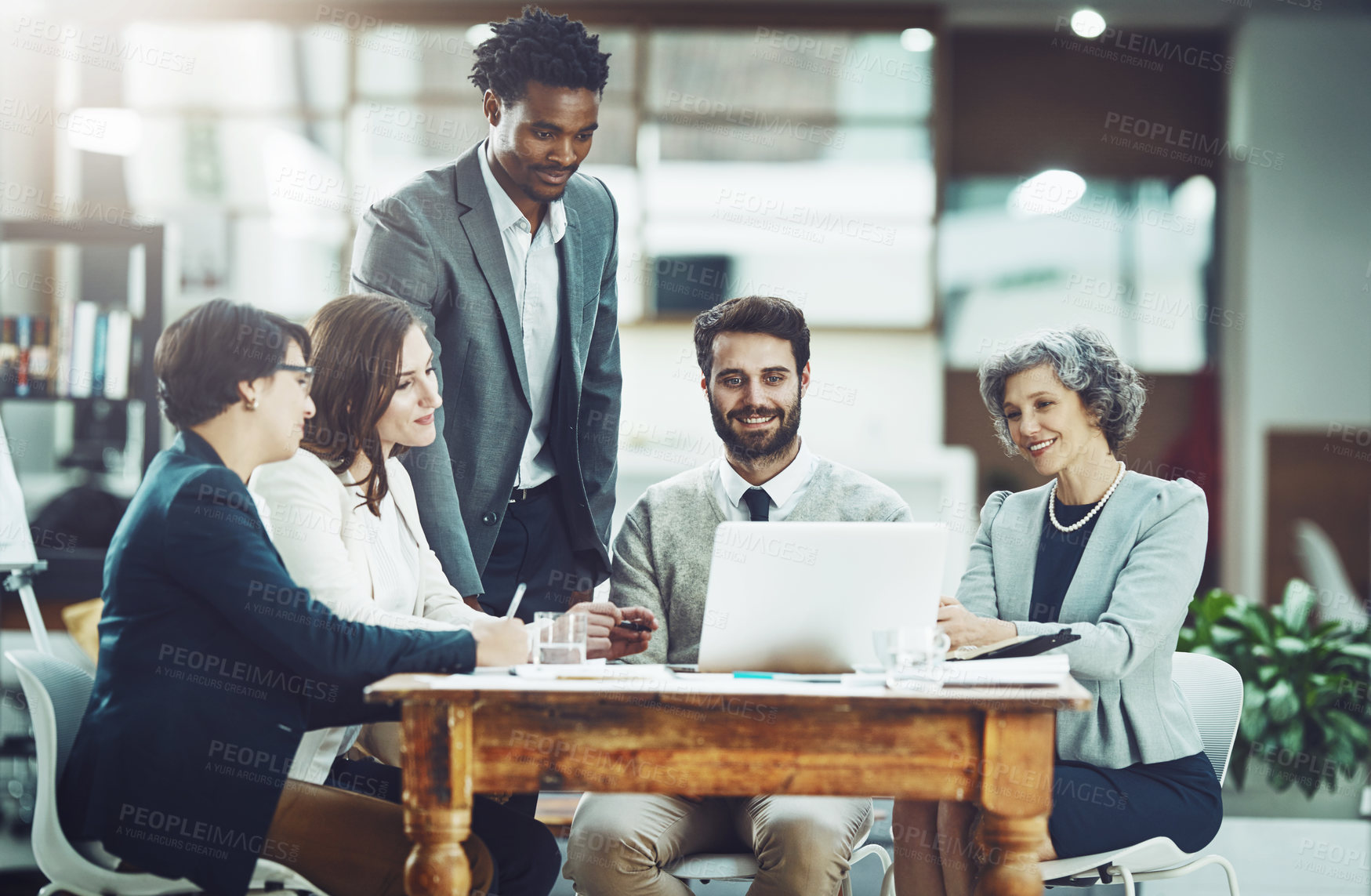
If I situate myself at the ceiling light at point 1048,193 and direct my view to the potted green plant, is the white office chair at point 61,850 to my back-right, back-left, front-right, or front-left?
front-right

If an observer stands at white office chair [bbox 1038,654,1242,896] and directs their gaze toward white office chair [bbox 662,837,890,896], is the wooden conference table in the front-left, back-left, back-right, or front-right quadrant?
front-left

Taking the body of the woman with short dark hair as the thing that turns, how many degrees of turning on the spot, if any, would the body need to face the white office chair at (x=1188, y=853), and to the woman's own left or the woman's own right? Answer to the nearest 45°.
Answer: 0° — they already face it

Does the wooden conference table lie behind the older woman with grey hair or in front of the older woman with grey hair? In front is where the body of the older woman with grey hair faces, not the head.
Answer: in front

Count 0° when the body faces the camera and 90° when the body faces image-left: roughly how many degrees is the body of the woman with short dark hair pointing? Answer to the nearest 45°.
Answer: approximately 270°

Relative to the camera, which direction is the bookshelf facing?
toward the camera

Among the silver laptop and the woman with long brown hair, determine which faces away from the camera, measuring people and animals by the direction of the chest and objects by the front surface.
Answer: the silver laptop

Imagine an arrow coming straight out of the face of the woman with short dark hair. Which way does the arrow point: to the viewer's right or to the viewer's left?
to the viewer's right

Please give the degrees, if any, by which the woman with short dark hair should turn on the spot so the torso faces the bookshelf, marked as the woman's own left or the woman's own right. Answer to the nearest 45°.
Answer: approximately 90° to the woman's own left

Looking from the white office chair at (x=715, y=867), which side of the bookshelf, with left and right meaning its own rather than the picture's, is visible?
front

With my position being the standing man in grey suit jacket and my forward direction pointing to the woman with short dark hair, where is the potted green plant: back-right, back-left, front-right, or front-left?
back-left

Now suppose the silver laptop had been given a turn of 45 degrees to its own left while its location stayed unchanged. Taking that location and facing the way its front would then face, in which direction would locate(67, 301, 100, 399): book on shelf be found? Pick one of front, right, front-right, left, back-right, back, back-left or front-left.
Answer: front

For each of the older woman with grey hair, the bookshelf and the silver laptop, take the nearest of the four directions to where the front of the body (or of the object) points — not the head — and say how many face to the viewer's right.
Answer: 0

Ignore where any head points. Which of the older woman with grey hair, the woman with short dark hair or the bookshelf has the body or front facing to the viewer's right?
the woman with short dark hair

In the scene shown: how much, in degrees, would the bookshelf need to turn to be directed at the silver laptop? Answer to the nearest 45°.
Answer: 0° — it already faces it

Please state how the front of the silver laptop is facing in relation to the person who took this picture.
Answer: facing away from the viewer

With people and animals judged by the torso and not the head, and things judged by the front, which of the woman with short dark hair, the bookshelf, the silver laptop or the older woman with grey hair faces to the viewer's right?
the woman with short dark hair
